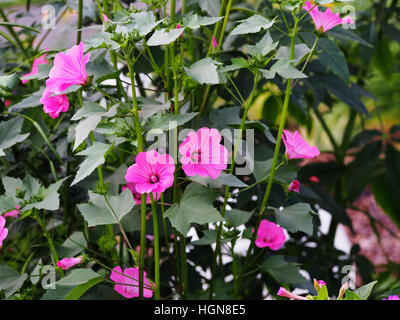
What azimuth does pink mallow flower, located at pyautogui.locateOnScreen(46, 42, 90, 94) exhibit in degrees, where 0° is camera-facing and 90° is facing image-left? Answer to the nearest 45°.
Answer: approximately 90°
